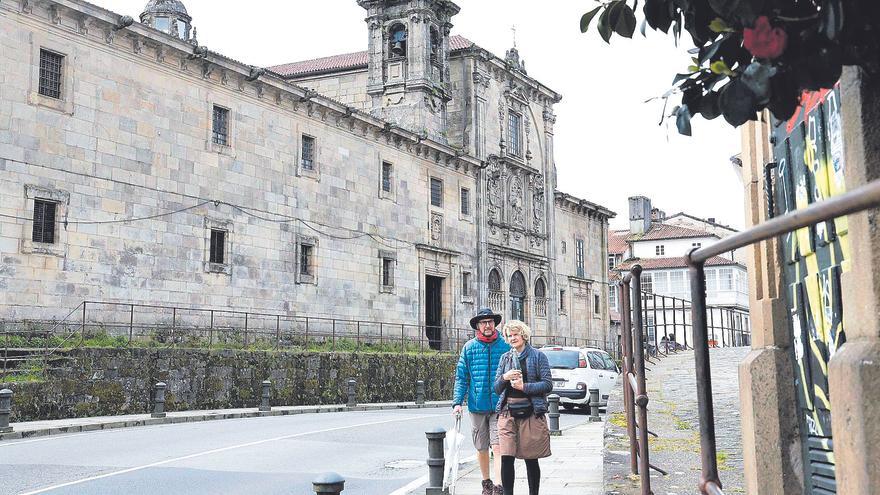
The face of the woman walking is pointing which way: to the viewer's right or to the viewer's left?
to the viewer's left

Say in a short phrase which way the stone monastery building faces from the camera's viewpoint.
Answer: facing the viewer and to the right of the viewer

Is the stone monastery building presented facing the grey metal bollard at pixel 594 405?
yes

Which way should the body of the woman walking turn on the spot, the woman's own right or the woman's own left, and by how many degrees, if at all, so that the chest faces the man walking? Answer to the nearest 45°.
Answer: approximately 90° to the woman's own right

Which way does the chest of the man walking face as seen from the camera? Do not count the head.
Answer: toward the camera

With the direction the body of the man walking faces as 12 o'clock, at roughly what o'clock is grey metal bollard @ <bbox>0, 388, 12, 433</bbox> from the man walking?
The grey metal bollard is roughly at 4 o'clock from the man walking.

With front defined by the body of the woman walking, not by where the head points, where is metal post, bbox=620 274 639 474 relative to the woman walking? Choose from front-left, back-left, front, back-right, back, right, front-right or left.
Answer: left

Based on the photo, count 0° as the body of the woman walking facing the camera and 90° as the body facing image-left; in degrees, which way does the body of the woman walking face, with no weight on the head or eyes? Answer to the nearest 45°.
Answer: approximately 45°
